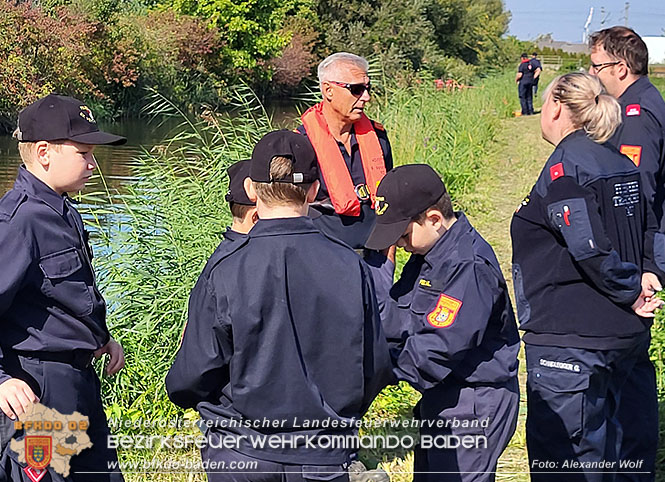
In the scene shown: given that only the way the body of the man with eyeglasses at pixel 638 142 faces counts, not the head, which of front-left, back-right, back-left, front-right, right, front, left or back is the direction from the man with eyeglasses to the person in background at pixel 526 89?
right

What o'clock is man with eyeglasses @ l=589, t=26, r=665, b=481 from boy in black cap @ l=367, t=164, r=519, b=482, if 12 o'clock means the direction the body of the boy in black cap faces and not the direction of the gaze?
The man with eyeglasses is roughly at 4 o'clock from the boy in black cap.

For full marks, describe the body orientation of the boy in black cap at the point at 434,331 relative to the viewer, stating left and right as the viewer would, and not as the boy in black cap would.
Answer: facing to the left of the viewer

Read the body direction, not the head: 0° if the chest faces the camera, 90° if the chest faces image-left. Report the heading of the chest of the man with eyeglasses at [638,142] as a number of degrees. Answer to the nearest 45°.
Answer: approximately 90°

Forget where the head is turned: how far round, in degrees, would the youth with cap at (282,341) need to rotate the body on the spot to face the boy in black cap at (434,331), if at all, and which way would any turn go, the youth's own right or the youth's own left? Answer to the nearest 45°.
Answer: approximately 45° to the youth's own right

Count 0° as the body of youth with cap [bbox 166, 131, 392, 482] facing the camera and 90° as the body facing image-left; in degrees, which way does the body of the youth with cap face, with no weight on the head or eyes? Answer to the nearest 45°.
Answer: approximately 180°

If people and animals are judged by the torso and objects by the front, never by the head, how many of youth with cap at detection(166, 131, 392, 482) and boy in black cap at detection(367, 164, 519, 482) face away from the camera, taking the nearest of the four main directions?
1

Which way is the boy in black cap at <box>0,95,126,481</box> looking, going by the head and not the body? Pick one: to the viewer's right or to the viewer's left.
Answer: to the viewer's right

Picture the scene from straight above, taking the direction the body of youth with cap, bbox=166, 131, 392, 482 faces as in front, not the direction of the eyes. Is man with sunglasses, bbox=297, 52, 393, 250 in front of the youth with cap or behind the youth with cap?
in front

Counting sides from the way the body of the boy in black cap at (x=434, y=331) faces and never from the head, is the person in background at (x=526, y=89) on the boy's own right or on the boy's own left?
on the boy's own right

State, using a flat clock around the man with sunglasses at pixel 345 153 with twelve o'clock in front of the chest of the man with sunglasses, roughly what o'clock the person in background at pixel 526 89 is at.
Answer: The person in background is roughly at 8 o'clock from the man with sunglasses.

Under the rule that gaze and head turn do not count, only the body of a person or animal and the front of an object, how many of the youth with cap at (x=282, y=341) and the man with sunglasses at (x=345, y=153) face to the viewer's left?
0

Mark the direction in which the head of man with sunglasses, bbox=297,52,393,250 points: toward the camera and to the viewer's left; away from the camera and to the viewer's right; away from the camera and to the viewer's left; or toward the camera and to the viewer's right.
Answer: toward the camera and to the viewer's right
